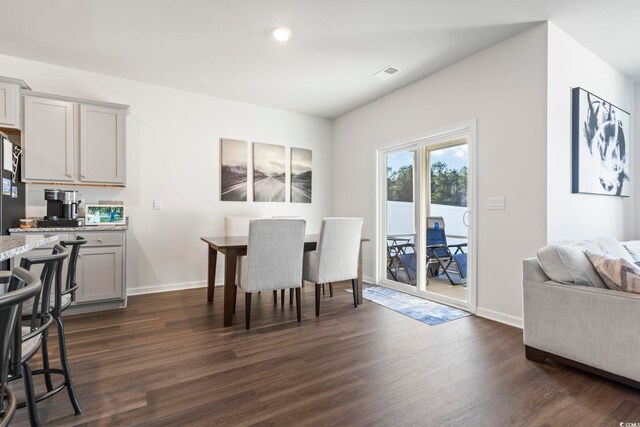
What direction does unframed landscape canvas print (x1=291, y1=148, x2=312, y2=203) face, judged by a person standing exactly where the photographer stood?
facing the viewer and to the right of the viewer

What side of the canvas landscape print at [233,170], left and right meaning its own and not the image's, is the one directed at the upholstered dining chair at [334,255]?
front

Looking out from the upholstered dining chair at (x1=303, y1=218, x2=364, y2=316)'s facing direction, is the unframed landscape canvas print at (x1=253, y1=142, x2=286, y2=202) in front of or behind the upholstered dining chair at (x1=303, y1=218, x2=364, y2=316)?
in front

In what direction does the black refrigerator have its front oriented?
toward the camera

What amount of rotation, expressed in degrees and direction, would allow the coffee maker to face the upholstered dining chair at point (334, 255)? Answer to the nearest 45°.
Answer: approximately 45° to its left

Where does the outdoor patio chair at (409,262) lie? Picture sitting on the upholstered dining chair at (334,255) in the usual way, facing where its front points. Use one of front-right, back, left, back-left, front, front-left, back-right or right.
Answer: right

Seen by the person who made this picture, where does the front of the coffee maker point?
facing the viewer

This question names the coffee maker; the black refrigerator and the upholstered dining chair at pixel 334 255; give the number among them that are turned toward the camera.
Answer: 2
